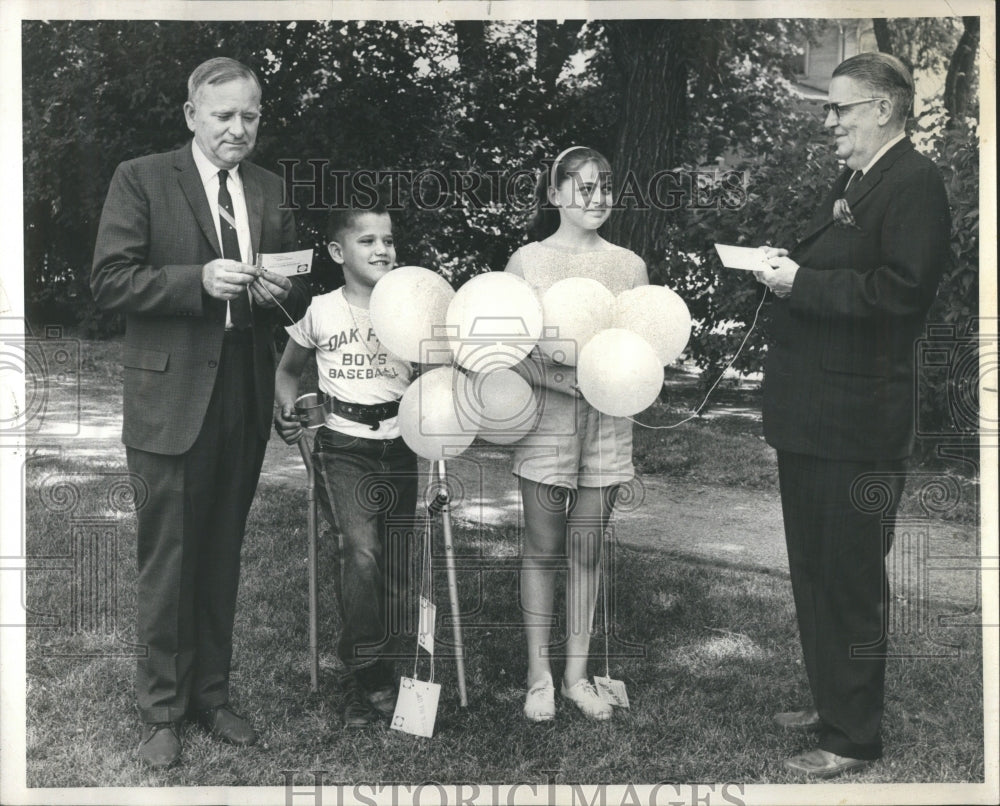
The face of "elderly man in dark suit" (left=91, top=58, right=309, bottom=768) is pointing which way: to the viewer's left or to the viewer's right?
to the viewer's right

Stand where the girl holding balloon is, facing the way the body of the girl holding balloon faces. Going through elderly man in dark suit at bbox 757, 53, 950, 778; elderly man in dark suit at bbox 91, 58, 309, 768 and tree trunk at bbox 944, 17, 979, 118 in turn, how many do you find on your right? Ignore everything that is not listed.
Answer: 1

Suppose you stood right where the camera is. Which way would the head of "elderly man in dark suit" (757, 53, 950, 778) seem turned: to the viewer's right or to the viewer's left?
to the viewer's left

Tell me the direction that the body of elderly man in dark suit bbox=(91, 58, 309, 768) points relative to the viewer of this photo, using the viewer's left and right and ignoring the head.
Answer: facing the viewer and to the right of the viewer

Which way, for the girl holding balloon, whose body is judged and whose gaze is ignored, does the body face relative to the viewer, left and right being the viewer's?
facing the viewer

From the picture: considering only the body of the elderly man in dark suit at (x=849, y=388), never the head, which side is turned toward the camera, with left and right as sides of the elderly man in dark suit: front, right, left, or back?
left

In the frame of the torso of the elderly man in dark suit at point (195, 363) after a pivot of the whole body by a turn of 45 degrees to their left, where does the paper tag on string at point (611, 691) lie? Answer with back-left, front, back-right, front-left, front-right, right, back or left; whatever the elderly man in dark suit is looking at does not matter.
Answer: front

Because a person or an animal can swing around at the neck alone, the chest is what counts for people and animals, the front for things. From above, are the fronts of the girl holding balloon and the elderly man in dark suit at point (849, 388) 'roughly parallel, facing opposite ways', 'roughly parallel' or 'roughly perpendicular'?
roughly perpendicular
